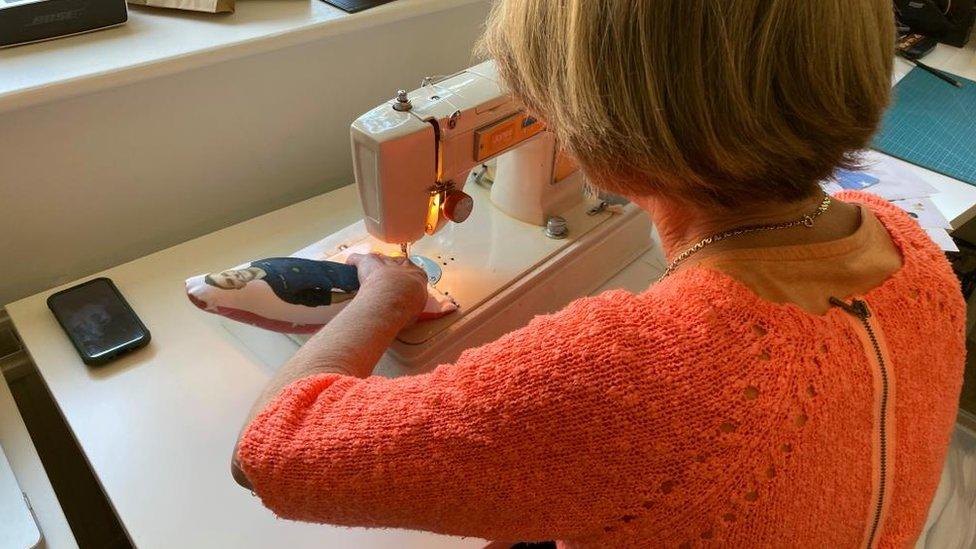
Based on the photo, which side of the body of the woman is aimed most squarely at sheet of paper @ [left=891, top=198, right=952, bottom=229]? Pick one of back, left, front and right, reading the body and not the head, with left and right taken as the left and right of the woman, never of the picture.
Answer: right

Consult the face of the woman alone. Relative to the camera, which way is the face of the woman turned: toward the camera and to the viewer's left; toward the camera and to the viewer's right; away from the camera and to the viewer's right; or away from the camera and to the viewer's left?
away from the camera and to the viewer's left

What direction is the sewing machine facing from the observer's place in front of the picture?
facing the viewer and to the right of the viewer

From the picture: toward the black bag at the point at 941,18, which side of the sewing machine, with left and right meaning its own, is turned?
left

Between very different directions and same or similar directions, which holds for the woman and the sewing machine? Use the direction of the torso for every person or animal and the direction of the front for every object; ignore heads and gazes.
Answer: very different directions

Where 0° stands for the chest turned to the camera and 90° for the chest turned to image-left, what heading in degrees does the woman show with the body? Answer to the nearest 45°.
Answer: approximately 135°

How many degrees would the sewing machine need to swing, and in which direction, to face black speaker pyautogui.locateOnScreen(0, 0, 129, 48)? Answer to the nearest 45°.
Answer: approximately 180°
